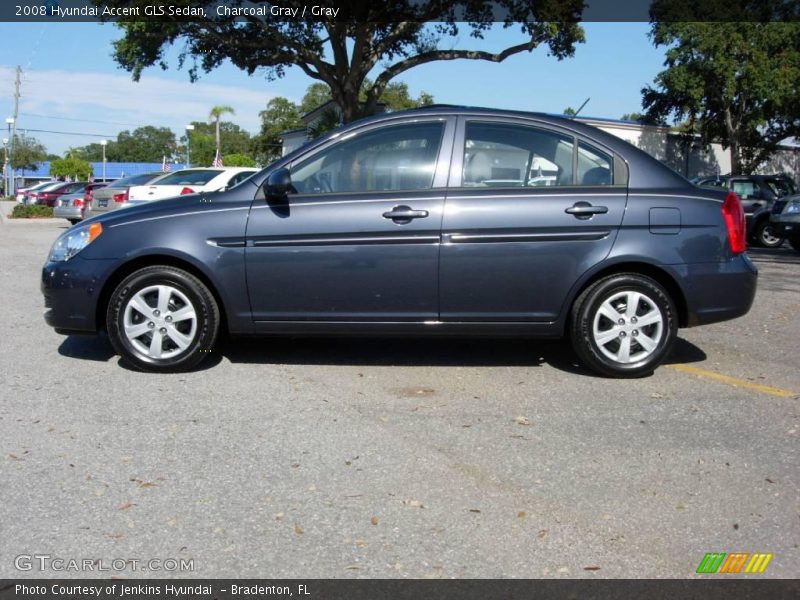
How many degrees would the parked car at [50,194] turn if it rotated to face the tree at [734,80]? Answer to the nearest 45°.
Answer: approximately 90° to its right

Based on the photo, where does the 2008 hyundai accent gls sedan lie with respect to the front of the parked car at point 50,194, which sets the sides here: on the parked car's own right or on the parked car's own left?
on the parked car's own right

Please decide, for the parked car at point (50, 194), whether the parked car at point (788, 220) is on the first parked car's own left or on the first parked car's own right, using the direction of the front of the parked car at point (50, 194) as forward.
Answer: on the first parked car's own right

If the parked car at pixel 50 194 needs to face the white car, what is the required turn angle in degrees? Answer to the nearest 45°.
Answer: approximately 135° to its right

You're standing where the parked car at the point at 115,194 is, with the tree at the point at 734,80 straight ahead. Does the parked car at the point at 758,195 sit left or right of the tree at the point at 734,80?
right

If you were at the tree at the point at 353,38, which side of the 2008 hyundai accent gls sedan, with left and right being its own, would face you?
right

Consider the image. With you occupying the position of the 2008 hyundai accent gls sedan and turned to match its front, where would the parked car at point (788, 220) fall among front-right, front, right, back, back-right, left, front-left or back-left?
back-right

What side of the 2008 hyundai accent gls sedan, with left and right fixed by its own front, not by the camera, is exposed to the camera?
left

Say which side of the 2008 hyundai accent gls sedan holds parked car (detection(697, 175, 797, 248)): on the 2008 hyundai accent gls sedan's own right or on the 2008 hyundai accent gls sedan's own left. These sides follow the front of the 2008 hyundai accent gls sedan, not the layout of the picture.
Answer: on the 2008 hyundai accent gls sedan's own right

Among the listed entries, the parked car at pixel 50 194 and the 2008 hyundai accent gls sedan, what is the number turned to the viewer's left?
1

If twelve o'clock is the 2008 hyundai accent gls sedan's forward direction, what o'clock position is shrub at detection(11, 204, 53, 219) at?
The shrub is roughly at 2 o'clock from the 2008 hyundai accent gls sedan.

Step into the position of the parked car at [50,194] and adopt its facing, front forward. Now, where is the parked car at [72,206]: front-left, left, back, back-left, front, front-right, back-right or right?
back-right

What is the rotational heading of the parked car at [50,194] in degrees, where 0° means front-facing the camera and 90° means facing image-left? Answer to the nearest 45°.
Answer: approximately 225°
